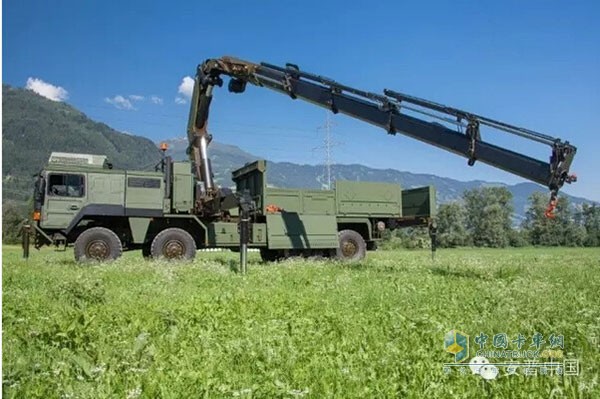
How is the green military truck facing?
to the viewer's left
